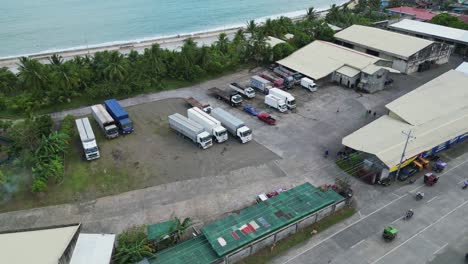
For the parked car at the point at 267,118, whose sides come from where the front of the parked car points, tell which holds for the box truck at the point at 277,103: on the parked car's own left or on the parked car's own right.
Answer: on the parked car's own left

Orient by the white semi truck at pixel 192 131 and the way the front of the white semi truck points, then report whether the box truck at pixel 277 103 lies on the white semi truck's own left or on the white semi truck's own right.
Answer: on the white semi truck's own left

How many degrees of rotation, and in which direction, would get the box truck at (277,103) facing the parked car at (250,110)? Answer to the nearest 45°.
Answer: approximately 135° to its right

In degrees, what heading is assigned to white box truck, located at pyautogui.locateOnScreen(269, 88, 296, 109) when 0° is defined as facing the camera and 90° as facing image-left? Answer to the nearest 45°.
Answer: approximately 315°

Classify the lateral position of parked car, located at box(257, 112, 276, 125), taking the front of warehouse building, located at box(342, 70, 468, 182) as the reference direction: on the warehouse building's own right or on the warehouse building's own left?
on the warehouse building's own right

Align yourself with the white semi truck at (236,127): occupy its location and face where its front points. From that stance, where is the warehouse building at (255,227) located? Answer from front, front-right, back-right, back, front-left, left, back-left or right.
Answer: front-right

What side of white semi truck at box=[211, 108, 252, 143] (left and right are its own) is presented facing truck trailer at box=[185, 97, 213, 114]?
back

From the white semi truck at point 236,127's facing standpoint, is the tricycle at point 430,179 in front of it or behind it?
in front

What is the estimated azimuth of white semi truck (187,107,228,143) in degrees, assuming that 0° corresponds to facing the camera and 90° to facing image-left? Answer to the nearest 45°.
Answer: approximately 315°

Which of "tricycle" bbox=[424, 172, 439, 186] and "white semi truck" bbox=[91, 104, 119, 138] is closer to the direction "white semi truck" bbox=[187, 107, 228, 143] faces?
the tricycle

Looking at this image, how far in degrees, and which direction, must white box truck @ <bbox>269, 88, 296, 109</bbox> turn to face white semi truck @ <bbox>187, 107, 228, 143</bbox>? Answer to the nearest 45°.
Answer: approximately 90° to its right

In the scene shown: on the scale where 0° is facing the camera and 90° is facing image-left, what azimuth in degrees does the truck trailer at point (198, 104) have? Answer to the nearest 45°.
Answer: approximately 315°

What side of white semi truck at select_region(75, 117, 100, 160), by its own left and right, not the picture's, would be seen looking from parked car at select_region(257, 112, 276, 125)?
left
